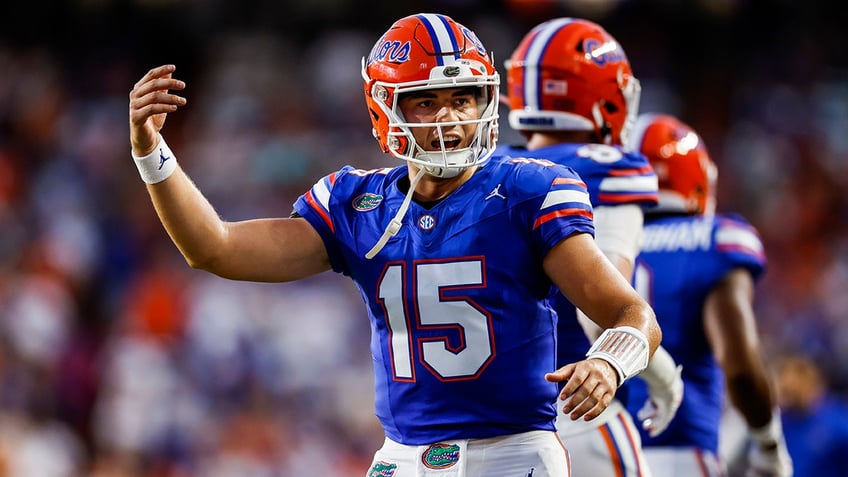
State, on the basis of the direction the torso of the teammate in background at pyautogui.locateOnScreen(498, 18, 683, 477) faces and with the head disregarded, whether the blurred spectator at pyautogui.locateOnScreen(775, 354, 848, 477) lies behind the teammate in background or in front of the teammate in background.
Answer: in front

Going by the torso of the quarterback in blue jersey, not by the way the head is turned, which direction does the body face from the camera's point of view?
toward the camera

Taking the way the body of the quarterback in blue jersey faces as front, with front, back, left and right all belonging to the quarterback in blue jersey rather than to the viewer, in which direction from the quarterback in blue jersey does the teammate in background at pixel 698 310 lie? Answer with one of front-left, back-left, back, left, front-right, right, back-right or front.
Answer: back-left

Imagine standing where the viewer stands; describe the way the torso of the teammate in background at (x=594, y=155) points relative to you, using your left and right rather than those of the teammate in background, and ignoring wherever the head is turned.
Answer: facing away from the viewer and to the right of the viewer

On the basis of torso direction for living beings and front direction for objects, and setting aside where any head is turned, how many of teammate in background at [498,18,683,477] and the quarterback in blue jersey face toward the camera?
1

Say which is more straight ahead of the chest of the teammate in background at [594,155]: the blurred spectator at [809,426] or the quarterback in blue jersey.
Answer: the blurred spectator

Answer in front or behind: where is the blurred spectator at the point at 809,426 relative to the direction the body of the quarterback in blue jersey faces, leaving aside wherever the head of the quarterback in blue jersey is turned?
behind
